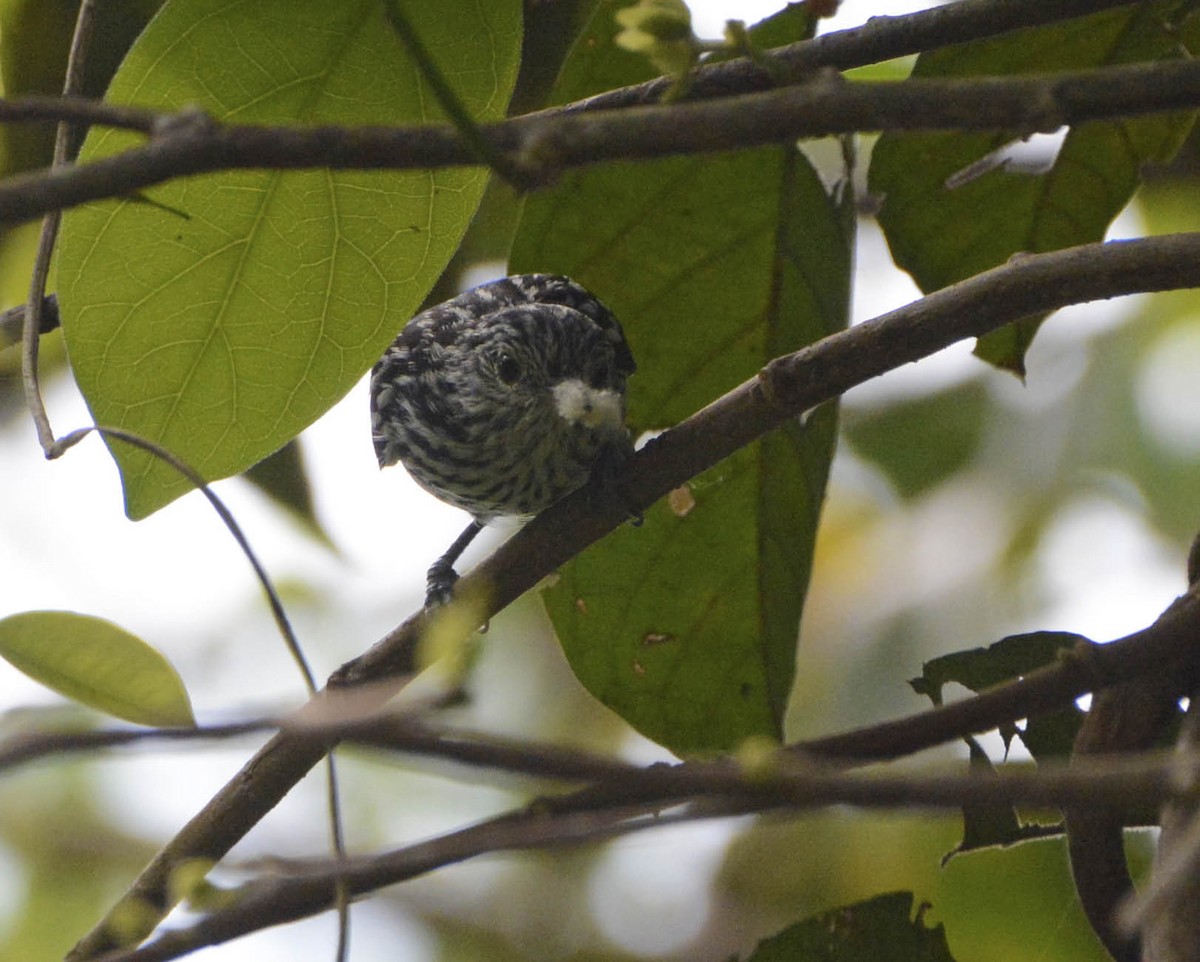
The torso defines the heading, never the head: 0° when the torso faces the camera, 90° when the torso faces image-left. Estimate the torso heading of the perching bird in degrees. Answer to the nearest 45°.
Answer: approximately 315°

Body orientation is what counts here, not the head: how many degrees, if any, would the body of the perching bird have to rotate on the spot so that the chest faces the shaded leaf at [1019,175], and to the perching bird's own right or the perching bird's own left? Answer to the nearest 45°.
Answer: approximately 90° to the perching bird's own left
